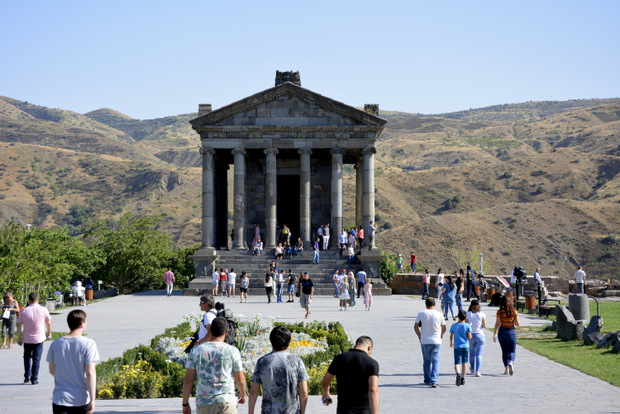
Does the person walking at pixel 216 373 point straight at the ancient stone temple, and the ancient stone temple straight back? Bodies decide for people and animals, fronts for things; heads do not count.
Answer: yes

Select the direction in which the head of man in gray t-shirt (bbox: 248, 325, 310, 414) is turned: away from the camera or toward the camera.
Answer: away from the camera

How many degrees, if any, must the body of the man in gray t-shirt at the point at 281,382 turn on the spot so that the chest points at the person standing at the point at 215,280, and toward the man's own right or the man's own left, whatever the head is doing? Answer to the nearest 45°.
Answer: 0° — they already face them
